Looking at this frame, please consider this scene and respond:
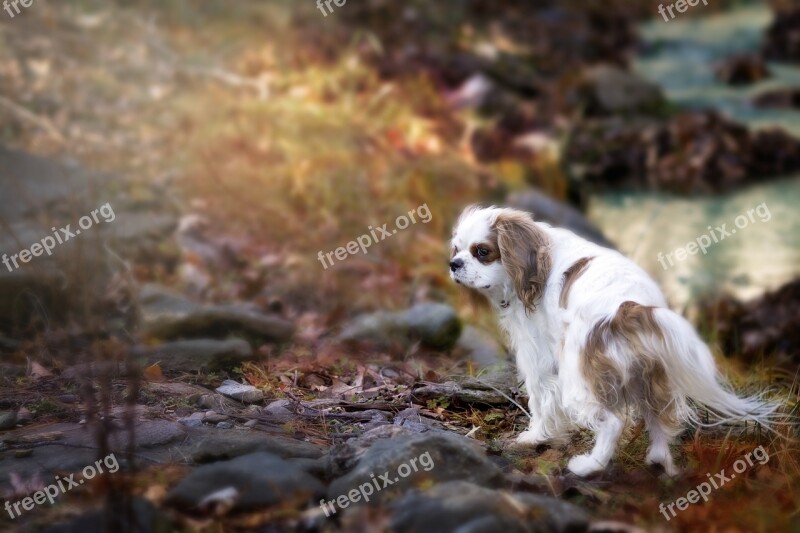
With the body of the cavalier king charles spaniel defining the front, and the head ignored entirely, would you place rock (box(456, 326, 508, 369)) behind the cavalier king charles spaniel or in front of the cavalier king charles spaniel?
in front

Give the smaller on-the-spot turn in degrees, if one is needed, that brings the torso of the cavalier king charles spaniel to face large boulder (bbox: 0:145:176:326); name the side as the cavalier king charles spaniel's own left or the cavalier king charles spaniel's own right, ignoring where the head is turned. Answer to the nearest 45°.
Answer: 0° — it already faces it

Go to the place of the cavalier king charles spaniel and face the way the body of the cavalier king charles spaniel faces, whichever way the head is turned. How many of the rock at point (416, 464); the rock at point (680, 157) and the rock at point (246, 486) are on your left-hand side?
2

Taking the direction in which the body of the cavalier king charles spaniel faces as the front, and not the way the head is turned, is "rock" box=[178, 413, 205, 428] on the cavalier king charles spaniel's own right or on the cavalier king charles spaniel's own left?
on the cavalier king charles spaniel's own left

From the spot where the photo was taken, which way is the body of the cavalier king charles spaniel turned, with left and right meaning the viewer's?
facing away from the viewer and to the left of the viewer

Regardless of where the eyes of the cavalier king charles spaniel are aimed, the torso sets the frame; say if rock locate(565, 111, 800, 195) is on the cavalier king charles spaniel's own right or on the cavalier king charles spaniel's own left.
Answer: on the cavalier king charles spaniel's own right

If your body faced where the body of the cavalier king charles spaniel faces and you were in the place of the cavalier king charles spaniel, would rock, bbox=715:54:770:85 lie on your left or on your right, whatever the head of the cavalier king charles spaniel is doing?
on your right

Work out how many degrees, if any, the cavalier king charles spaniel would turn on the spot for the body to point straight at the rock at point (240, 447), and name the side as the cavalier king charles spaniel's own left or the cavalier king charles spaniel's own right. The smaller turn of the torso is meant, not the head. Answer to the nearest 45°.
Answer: approximately 45° to the cavalier king charles spaniel's own left

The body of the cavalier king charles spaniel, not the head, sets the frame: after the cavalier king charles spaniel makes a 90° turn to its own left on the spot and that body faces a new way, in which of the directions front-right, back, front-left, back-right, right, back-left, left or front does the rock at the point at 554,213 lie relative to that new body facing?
back-right

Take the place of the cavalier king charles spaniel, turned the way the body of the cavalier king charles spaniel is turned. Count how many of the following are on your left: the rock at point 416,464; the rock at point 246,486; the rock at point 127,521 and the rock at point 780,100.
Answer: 3

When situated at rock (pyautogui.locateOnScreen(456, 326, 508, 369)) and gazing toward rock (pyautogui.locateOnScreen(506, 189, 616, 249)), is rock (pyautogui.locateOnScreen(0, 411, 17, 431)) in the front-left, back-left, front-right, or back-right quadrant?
back-left

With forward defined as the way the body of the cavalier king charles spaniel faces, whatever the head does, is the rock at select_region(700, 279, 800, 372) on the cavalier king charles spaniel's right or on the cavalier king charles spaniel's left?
on the cavalier king charles spaniel's right

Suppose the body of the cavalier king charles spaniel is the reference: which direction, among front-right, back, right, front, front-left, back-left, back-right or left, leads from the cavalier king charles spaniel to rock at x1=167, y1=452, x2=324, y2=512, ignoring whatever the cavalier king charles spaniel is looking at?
left

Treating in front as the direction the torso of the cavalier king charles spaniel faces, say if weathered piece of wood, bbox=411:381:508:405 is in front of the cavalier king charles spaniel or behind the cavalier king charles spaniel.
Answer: in front

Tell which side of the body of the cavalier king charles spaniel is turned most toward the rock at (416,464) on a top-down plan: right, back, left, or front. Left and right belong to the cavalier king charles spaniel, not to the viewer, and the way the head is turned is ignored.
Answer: left
